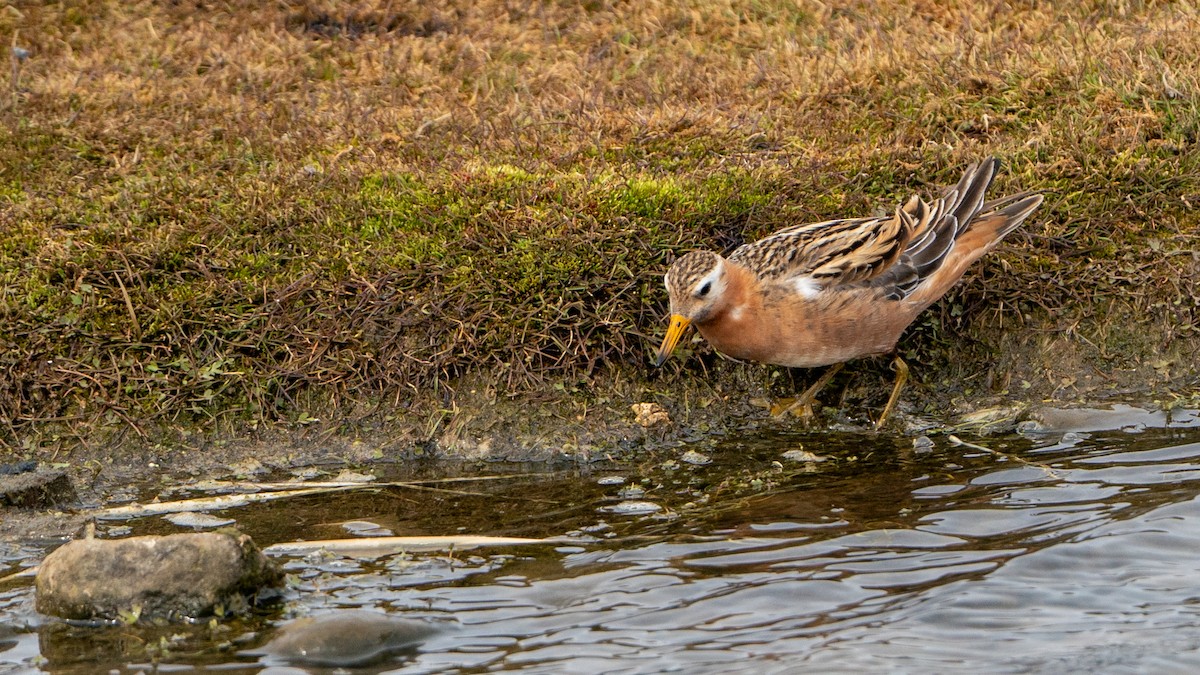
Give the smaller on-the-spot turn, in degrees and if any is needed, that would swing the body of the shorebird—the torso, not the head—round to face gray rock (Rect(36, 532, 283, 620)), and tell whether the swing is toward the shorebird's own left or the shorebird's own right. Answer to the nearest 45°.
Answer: approximately 45° to the shorebird's own left

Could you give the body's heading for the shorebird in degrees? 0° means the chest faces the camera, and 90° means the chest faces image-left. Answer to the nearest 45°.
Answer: approximately 90°

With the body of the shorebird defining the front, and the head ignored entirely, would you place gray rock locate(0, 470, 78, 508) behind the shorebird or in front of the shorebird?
in front

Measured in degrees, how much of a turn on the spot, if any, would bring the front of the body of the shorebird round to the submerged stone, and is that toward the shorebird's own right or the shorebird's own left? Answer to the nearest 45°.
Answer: approximately 45° to the shorebird's own left
